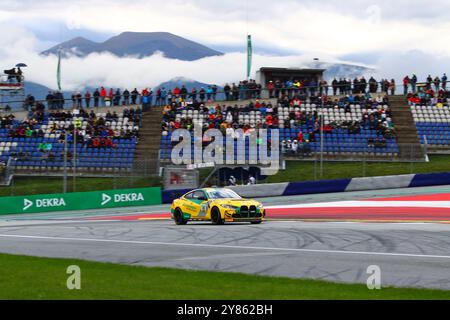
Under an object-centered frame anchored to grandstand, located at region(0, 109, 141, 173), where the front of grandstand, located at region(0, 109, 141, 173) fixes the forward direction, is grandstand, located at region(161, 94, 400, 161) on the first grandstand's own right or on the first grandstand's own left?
on the first grandstand's own left

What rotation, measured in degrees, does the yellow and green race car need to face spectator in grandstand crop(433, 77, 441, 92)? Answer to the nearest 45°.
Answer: approximately 90° to its left

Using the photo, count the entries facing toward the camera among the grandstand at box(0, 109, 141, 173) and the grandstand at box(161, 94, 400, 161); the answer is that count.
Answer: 2

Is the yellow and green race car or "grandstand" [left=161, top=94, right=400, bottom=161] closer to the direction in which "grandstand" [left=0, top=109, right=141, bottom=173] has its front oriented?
the yellow and green race car

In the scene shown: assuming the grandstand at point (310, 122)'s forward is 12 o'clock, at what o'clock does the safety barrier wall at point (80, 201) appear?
The safety barrier wall is roughly at 2 o'clock from the grandstand.

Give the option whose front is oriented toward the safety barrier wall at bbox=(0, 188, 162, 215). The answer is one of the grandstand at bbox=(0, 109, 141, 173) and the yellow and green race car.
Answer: the grandstand

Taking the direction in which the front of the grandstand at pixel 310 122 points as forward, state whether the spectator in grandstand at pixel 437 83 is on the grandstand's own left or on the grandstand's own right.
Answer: on the grandstand's own left

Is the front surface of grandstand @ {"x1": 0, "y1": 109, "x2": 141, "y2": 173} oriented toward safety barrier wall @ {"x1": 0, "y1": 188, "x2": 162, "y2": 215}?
yes

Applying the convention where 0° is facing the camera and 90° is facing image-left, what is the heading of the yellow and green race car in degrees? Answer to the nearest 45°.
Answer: approximately 315°

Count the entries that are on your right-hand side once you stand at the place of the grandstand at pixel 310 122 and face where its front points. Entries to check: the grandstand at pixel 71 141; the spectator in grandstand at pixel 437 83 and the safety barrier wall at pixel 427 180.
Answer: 1

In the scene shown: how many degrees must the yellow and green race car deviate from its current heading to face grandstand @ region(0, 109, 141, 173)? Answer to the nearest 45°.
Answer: approximately 180°

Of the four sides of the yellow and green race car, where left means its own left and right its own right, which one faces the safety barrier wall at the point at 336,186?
left
